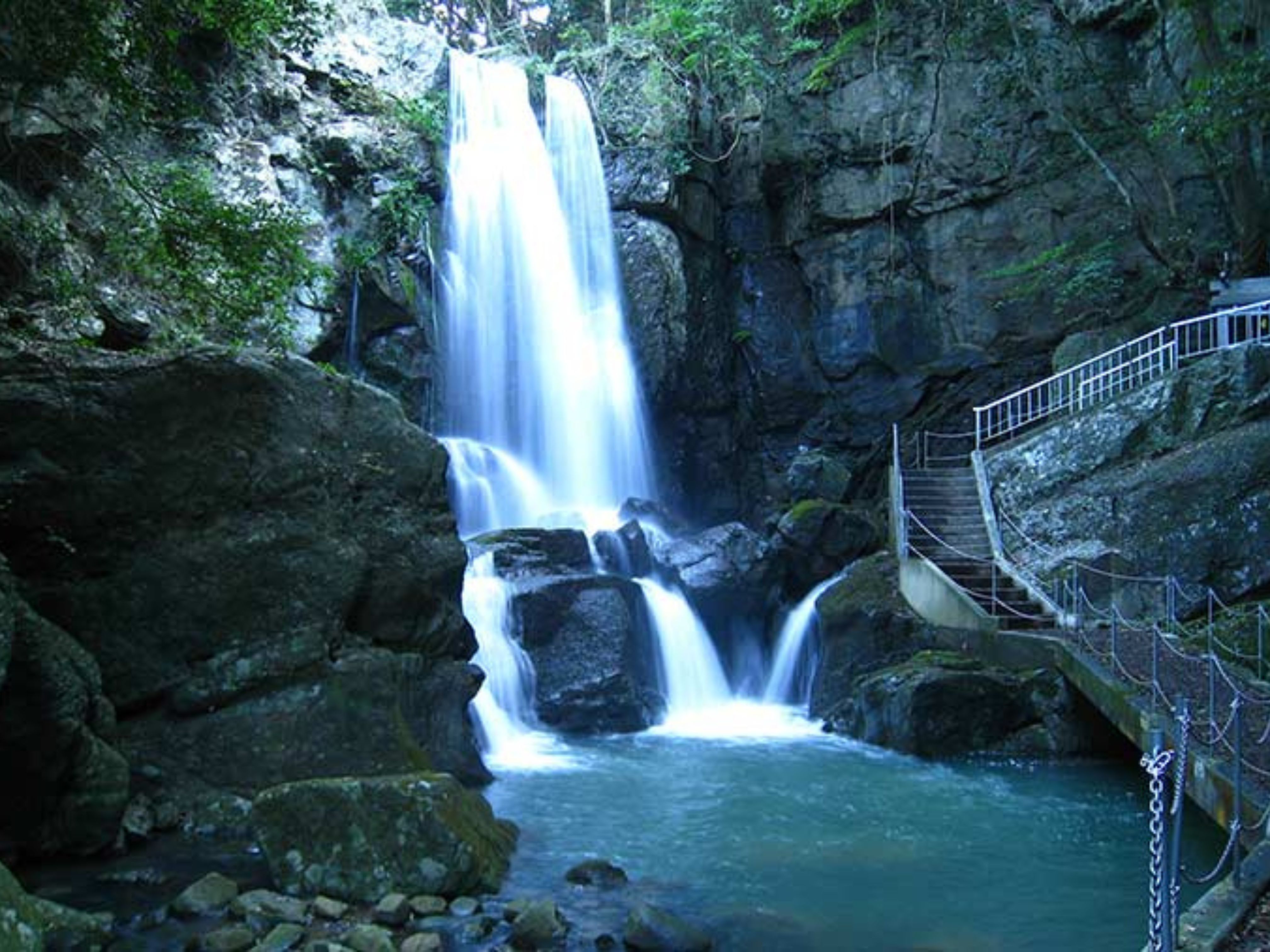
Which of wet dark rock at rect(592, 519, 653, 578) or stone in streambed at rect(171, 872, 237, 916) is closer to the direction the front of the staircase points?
the stone in streambed

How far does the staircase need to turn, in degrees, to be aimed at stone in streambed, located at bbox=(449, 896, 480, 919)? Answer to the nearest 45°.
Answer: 0° — it already faces it

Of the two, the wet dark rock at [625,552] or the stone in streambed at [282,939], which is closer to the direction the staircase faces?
the stone in streambed

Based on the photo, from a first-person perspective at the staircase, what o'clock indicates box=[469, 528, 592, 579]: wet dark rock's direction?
The wet dark rock is roughly at 2 o'clock from the staircase.

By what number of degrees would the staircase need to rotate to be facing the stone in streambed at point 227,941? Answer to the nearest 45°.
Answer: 0° — it already faces it

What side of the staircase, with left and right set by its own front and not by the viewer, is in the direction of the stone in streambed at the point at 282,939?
front

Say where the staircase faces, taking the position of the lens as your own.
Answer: facing the viewer

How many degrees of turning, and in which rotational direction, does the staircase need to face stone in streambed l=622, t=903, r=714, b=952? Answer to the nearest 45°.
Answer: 0° — it already faces it

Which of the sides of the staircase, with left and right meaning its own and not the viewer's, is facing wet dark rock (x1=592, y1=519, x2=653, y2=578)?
right

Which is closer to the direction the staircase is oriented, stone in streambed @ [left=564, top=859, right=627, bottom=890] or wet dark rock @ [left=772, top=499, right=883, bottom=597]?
the stone in streambed

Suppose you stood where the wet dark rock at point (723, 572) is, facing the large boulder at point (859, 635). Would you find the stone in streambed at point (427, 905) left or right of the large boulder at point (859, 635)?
right

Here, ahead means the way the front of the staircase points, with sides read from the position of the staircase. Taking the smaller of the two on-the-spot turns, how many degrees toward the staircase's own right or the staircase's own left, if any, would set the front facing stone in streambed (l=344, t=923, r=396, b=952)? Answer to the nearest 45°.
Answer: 0° — it already faces it

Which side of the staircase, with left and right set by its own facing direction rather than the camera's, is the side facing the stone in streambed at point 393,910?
front

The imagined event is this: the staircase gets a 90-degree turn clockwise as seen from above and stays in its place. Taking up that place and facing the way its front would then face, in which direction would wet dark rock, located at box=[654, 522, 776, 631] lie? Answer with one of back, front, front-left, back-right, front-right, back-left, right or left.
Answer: front

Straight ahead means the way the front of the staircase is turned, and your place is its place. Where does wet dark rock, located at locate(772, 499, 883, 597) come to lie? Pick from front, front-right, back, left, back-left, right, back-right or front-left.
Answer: right

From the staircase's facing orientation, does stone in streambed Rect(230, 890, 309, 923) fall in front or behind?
in front

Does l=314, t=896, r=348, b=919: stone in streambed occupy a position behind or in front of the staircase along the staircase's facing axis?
in front

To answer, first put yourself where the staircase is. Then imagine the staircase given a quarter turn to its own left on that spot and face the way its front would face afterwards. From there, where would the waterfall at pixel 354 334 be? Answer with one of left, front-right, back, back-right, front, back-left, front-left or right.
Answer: back
